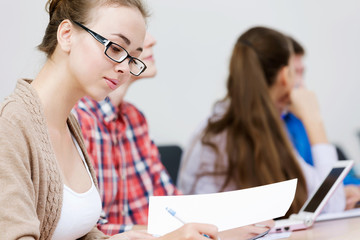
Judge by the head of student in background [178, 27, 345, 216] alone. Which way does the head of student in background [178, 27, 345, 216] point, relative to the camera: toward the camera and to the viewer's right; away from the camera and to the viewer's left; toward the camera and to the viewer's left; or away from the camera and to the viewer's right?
away from the camera and to the viewer's right

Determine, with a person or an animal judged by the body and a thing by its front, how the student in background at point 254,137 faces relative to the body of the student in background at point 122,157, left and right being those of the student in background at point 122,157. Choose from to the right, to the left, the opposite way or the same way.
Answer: to the left

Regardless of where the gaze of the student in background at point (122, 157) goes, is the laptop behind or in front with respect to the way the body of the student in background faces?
in front

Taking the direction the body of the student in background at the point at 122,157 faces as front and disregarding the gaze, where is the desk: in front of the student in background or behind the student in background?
in front

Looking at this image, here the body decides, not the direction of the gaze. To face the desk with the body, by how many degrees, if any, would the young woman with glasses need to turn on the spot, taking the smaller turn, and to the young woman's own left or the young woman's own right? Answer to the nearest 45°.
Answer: approximately 45° to the young woman's own left

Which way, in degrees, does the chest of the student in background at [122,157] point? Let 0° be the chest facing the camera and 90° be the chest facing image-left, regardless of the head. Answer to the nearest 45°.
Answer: approximately 315°

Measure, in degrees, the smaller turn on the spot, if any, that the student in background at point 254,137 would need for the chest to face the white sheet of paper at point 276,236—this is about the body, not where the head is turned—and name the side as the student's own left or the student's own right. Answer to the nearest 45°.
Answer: approximately 135° to the student's own right

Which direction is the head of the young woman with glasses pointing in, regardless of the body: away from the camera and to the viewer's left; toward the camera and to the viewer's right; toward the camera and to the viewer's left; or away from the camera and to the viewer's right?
toward the camera and to the viewer's right

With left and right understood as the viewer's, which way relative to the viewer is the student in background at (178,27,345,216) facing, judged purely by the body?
facing away from the viewer and to the right of the viewer

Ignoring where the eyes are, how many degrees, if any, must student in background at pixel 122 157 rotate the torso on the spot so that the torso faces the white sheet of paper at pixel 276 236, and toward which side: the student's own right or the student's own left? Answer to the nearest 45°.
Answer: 0° — they already face it
